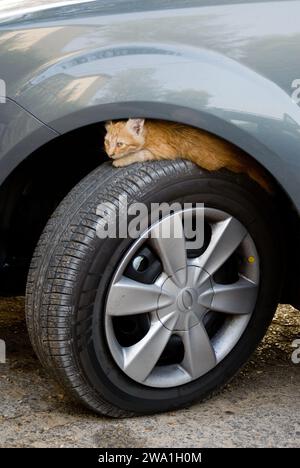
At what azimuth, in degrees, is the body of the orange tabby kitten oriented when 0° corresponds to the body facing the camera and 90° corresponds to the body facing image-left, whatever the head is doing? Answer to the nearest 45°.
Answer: approximately 90°
